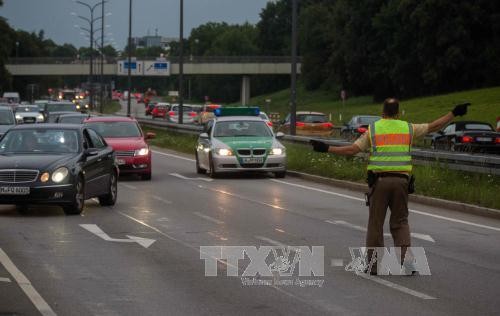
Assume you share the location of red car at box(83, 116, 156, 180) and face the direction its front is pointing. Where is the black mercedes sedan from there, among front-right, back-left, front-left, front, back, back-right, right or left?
front

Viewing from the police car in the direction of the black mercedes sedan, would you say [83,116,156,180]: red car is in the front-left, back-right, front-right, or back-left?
front-right

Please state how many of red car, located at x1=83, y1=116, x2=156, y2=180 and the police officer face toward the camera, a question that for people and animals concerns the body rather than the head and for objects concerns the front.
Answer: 1

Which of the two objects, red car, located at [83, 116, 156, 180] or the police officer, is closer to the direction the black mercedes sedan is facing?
the police officer

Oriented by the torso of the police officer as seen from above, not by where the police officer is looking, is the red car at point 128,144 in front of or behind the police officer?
in front

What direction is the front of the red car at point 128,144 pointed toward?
toward the camera

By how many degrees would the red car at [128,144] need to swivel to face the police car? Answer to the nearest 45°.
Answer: approximately 90° to its left

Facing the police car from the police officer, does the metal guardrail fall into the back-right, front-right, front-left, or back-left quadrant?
front-right
